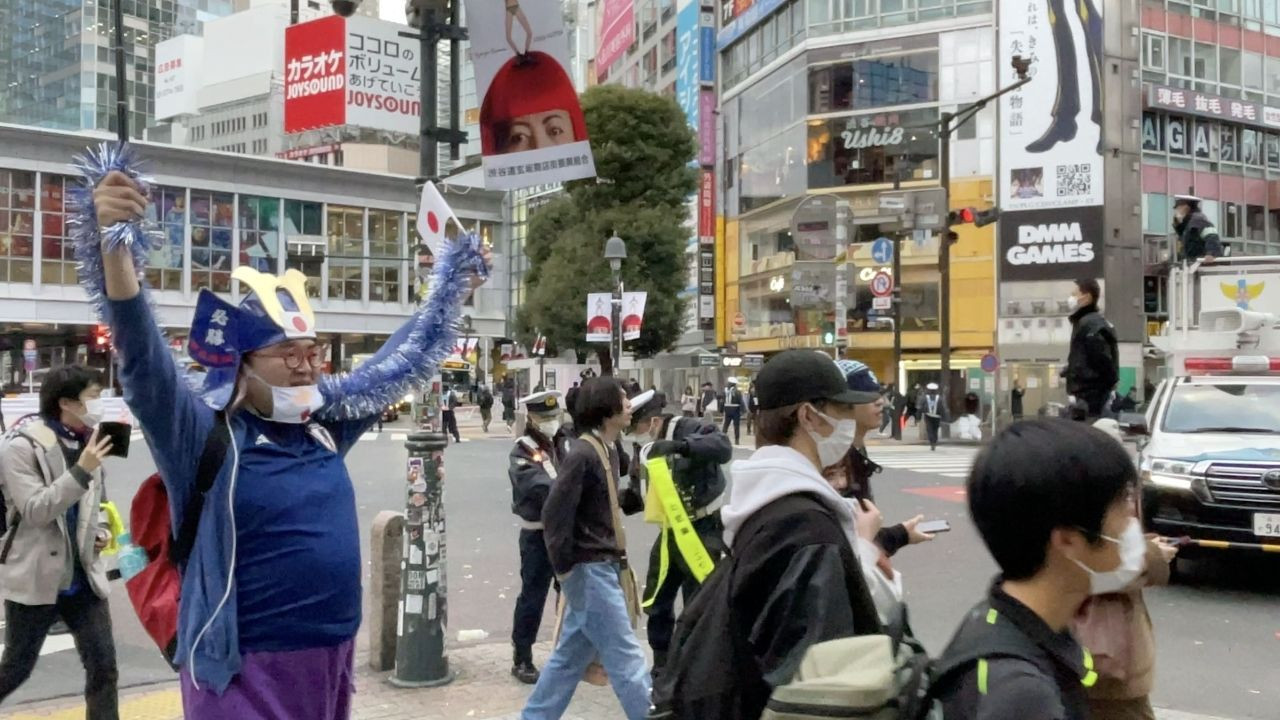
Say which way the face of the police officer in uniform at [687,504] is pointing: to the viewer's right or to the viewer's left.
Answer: to the viewer's left

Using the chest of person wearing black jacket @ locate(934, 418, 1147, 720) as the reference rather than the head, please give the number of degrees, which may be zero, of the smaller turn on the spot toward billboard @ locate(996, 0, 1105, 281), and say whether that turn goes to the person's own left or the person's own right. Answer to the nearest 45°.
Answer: approximately 90° to the person's own left

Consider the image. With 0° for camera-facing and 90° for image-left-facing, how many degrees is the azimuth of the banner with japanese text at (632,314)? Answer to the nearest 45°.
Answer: approximately 0°

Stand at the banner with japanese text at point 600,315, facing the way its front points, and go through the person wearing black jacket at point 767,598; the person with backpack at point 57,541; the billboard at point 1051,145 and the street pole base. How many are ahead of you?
3

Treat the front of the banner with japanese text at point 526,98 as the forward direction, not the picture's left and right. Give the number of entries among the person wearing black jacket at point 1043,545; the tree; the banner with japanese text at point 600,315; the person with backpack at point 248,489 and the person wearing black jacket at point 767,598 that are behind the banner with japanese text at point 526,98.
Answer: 2

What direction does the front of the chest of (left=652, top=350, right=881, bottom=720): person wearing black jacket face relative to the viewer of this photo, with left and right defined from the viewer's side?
facing to the right of the viewer

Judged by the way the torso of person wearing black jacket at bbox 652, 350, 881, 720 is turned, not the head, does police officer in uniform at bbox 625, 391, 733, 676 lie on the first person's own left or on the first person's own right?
on the first person's own left

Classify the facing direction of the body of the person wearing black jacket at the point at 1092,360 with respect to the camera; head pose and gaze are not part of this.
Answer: to the viewer's left

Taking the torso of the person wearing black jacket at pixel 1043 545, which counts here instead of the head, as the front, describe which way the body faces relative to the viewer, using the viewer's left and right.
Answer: facing to the right of the viewer

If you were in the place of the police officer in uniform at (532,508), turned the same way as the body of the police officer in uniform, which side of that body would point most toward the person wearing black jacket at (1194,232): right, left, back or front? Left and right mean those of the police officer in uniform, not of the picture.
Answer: left

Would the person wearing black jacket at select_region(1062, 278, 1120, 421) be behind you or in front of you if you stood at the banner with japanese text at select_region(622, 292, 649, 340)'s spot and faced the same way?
in front
